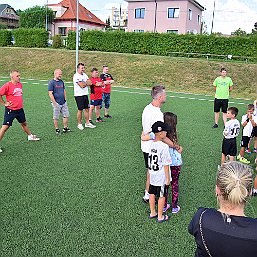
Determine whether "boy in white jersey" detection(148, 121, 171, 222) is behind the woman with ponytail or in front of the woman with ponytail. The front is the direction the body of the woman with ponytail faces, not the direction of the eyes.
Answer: in front

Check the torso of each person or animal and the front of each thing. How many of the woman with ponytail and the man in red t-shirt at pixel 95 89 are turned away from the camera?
1

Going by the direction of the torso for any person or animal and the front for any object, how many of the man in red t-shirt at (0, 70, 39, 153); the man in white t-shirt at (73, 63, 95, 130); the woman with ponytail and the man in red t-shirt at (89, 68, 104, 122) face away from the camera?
1

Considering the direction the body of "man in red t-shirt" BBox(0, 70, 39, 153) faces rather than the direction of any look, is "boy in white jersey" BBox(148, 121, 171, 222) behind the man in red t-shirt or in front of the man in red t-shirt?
in front

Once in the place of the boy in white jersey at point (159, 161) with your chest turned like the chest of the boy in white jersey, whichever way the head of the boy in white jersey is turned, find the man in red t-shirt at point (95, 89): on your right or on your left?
on your left

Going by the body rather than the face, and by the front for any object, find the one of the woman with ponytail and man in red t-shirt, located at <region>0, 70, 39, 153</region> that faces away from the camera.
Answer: the woman with ponytail

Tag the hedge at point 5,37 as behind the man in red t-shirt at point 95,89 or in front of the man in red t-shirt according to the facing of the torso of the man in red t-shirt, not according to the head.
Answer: behind

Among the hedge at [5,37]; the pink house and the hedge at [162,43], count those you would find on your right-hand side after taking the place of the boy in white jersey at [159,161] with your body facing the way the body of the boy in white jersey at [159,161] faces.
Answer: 0

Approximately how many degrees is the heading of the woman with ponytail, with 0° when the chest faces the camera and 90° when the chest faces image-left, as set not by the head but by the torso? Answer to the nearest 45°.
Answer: approximately 180°

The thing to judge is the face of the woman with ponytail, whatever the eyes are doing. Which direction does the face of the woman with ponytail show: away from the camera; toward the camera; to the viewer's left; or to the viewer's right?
away from the camera

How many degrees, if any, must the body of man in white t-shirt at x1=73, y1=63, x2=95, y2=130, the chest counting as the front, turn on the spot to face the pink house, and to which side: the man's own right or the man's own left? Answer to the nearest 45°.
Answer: approximately 135° to the man's own left

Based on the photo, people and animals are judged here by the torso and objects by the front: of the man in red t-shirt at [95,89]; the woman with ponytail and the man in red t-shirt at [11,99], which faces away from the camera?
the woman with ponytail

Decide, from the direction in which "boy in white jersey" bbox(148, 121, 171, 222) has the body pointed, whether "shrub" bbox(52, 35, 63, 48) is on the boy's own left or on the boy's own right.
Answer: on the boy's own left

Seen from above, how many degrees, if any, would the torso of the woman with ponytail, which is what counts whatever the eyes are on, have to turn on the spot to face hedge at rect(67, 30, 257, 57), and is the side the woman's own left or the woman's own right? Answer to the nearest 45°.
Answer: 0° — they already face it

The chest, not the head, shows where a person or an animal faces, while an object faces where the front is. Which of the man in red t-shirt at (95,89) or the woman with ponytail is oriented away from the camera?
the woman with ponytail

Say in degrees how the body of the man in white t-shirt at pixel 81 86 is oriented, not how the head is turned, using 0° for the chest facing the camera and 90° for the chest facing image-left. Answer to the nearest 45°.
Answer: approximately 315°

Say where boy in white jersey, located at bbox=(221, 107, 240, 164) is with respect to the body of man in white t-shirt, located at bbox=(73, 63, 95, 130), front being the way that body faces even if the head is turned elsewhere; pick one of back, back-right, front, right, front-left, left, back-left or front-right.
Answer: front
